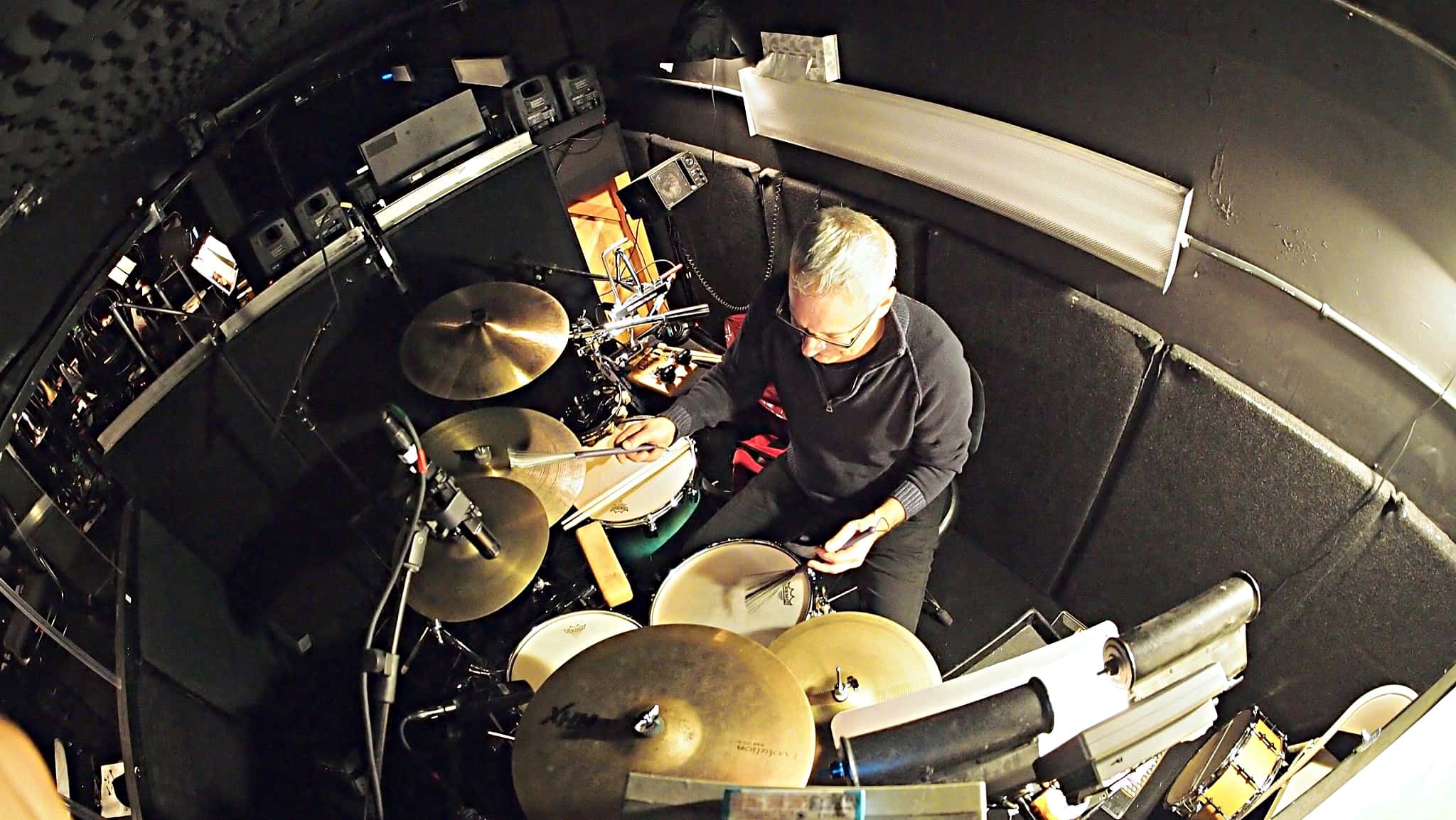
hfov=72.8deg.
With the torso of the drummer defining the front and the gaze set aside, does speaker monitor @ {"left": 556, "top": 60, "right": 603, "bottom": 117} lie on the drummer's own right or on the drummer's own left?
on the drummer's own right

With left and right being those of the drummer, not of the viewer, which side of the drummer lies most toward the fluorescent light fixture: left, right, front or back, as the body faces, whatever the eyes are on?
back

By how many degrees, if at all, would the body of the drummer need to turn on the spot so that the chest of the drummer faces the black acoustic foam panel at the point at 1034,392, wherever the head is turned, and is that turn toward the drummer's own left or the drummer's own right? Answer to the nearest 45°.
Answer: approximately 180°

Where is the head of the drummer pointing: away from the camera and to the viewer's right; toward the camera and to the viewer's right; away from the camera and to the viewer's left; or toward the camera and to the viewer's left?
toward the camera and to the viewer's left

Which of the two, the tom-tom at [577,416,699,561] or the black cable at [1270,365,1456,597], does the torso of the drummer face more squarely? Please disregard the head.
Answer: the tom-tom

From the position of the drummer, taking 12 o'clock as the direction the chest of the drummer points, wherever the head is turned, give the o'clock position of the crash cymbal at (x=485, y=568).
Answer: The crash cymbal is roughly at 1 o'clock from the drummer.

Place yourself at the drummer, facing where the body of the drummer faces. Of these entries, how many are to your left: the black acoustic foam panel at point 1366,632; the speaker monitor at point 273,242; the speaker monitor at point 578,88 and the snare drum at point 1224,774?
2

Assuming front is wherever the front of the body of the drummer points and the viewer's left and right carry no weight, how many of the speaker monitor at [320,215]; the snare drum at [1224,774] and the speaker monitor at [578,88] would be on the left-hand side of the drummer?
1

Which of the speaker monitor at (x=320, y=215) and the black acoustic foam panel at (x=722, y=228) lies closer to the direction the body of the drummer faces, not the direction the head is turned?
the speaker monitor

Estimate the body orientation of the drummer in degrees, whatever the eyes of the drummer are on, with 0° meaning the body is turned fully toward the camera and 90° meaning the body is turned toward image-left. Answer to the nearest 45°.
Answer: approximately 45°
